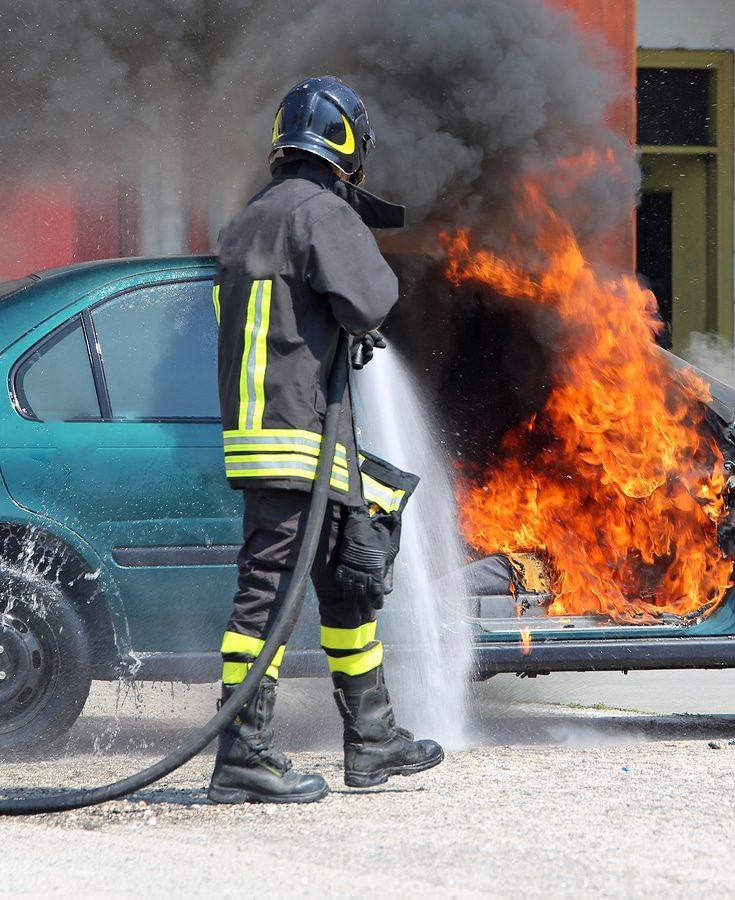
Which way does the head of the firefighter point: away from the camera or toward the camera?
away from the camera

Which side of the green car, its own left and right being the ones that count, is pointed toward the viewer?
right
